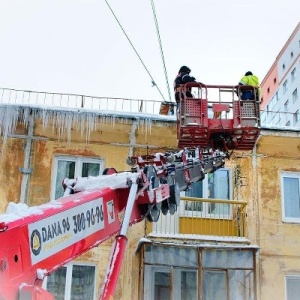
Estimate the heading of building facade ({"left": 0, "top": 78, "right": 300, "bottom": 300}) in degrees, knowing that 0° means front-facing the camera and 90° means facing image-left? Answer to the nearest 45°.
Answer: approximately 0°

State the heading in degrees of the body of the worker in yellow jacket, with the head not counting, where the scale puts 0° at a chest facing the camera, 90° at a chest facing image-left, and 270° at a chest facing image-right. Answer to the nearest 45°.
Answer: approximately 180°

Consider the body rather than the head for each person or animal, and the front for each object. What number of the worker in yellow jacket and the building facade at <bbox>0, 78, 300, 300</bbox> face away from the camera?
1

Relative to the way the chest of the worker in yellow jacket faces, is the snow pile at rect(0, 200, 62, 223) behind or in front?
behind

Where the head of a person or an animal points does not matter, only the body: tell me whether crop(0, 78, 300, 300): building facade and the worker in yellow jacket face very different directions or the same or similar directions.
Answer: very different directions
